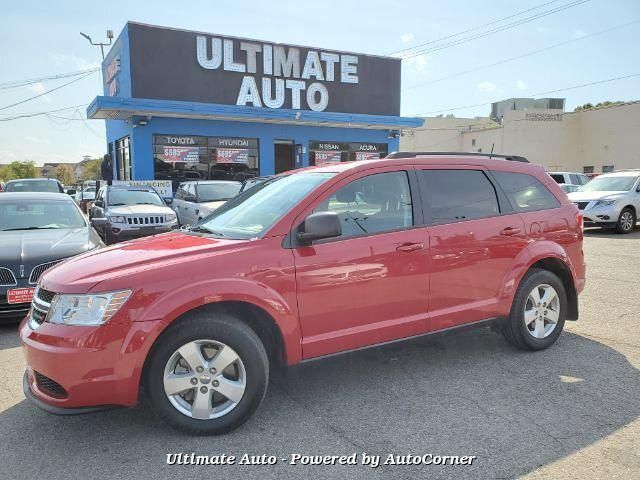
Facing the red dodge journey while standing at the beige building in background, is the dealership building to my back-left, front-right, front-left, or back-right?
front-right

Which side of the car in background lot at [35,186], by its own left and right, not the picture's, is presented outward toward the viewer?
front

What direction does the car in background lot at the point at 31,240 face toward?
toward the camera

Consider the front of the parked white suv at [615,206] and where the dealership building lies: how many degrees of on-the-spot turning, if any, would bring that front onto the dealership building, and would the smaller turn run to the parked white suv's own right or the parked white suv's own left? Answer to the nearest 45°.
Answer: approximately 45° to the parked white suv's own right

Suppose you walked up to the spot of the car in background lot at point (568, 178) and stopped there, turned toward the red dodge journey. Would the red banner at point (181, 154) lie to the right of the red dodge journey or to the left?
right

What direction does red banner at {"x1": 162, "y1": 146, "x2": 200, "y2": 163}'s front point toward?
toward the camera

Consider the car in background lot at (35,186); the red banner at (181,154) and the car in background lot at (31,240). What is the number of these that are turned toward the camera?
3

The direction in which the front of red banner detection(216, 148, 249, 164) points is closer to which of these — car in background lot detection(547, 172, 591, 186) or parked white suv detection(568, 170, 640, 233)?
the parked white suv

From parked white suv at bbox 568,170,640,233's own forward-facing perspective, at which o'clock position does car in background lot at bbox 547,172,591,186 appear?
The car in background lot is roughly at 4 o'clock from the parked white suv.

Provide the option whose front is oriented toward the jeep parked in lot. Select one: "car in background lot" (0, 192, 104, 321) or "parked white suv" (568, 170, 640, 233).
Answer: the parked white suv

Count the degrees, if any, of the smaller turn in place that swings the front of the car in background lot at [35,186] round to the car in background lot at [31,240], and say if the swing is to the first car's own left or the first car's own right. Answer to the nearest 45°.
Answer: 0° — it already faces it

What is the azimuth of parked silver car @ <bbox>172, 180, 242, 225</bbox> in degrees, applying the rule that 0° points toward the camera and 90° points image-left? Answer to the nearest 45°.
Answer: approximately 315°

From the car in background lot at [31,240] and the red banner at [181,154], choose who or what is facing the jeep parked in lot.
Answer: the red banner

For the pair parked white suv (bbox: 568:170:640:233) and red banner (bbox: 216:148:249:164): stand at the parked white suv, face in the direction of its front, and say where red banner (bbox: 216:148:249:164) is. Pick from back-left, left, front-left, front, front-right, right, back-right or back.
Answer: front-right

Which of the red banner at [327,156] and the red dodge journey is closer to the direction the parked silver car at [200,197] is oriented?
the red dodge journey
